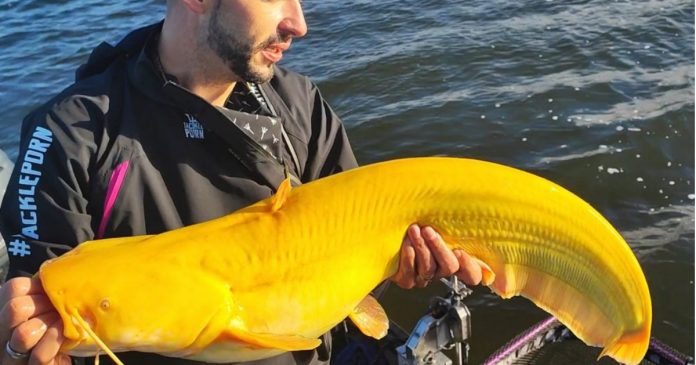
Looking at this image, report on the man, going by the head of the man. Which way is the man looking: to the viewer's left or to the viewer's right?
to the viewer's right

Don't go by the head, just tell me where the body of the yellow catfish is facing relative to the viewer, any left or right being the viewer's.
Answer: facing to the left of the viewer
